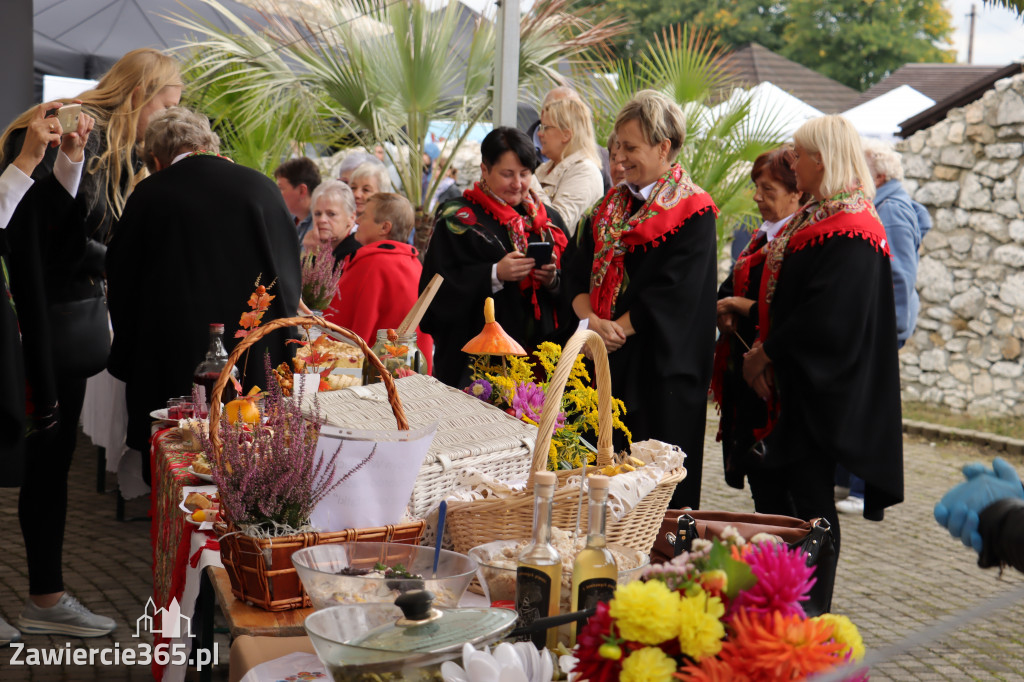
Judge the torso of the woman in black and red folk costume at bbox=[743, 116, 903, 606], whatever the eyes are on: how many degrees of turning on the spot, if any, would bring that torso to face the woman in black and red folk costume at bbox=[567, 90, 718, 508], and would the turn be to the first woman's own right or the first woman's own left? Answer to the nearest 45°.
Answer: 0° — they already face them

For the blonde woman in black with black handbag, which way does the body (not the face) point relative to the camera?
to the viewer's right

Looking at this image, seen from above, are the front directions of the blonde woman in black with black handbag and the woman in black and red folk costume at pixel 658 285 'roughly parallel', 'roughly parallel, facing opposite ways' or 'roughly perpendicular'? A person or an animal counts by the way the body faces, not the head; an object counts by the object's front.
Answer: roughly parallel, facing opposite ways

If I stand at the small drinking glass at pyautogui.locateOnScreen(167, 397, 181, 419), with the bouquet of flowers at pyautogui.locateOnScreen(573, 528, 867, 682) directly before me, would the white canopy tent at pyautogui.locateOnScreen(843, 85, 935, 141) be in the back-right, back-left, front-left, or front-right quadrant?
back-left

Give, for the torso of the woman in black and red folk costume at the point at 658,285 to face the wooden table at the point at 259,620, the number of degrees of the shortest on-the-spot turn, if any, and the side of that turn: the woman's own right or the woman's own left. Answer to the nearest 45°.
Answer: approximately 45° to the woman's own left

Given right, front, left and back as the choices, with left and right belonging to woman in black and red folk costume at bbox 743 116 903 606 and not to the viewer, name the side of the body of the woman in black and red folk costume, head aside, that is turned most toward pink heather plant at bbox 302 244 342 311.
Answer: front

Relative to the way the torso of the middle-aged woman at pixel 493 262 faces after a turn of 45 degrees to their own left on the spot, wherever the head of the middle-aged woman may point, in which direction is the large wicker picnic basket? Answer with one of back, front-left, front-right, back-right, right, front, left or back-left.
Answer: right

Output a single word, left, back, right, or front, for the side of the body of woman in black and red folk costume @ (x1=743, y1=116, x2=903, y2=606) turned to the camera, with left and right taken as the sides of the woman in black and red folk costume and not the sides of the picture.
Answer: left

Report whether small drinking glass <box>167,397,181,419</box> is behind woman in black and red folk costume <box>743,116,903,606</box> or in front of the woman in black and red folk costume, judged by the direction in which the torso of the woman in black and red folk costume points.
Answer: in front

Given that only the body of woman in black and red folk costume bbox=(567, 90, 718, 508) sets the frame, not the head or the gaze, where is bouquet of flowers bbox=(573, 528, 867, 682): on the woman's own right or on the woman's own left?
on the woman's own left

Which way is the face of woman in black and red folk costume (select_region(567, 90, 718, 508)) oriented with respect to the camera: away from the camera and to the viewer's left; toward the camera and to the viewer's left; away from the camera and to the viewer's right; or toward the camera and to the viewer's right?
toward the camera and to the viewer's left

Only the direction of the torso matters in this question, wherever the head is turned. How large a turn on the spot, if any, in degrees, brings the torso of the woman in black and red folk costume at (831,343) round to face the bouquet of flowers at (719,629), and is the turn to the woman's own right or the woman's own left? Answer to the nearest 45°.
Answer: approximately 90° to the woman's own left

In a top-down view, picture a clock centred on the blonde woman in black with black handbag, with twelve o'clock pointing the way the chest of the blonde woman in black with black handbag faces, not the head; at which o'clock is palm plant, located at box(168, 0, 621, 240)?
The palm plant is roughly at 10 o'clock from the blonde woman in black with black handbag.

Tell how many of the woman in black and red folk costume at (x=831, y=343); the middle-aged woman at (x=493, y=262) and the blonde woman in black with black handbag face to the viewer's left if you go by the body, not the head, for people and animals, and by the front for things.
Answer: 1

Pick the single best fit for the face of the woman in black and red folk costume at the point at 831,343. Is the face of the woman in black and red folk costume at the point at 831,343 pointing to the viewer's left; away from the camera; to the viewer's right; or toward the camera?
to the viewer's left
